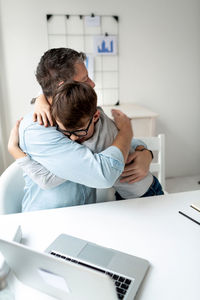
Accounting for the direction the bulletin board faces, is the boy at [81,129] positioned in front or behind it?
in front

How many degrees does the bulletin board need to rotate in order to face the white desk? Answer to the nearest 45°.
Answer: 0° — it already faces it

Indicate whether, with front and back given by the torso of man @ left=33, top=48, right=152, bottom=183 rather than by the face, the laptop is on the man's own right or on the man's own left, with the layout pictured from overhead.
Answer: on the man's own right

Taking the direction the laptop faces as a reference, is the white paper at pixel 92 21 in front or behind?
in front

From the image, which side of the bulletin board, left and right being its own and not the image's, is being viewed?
front

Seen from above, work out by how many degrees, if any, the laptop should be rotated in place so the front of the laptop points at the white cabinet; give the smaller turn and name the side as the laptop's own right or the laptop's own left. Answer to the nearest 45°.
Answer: approximately 45° to the laptop's own left

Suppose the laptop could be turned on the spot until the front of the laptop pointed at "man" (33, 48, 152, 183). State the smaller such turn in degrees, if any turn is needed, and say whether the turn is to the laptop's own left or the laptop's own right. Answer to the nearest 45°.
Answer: approximately 45° to the laptop's own left

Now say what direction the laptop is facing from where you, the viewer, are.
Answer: facing away from the viewer and to the right of the viewer

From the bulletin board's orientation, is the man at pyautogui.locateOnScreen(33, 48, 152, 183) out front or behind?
out front
